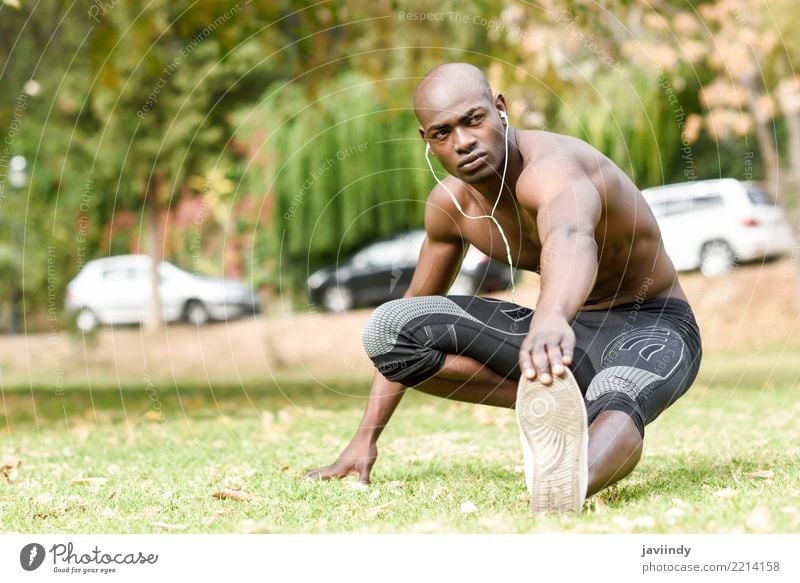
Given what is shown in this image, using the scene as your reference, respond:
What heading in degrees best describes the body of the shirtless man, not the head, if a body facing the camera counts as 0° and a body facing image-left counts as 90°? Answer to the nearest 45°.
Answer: approximately 45°

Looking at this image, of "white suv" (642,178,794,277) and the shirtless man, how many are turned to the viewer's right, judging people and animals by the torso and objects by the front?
0

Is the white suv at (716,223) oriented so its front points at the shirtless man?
no

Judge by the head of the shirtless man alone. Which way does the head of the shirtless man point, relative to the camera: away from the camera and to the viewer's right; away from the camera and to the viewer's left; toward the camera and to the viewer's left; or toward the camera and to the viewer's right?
toward the camera and to the viewer's left

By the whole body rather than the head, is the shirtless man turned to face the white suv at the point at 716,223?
no

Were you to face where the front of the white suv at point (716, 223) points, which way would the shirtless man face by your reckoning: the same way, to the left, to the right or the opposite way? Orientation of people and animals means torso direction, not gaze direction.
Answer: to the left

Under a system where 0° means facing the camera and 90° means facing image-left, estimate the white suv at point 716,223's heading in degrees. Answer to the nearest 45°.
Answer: approximately 135°
